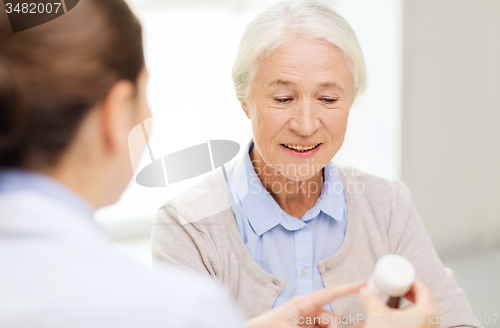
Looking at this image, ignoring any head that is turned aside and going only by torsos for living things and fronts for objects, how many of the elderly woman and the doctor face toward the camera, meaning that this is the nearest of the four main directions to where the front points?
1

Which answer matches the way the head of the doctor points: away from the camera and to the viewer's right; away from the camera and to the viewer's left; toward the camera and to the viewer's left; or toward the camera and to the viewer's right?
away from the camera and to the viewer's right

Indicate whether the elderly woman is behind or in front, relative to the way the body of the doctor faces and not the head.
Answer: in front

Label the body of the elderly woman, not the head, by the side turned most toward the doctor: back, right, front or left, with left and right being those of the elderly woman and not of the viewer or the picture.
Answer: front

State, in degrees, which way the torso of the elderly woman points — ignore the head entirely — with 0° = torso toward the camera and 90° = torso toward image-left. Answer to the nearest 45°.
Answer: approximately 0°

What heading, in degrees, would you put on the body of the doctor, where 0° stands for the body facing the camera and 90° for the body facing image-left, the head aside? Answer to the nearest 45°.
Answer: approximately 225°
